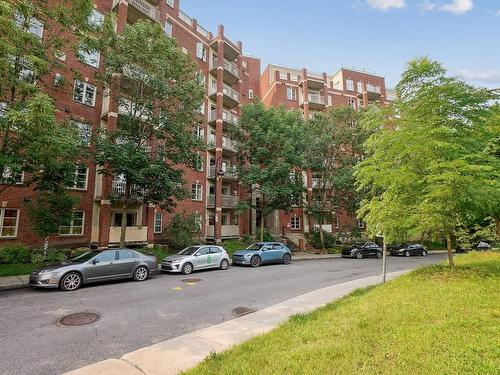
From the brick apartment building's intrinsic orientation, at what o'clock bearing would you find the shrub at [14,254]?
The shrub is roughly at 3 o'clock from the brick apartment building.

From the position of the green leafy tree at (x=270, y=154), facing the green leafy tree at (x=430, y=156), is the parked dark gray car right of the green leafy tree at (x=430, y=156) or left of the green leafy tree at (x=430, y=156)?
right

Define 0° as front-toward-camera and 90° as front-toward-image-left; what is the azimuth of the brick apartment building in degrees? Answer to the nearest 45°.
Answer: approximately 315°

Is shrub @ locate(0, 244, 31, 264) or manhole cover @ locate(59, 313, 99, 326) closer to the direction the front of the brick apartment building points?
the manhole cover

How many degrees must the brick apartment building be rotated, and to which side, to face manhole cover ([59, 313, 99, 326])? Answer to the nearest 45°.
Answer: approximately 45° to its right

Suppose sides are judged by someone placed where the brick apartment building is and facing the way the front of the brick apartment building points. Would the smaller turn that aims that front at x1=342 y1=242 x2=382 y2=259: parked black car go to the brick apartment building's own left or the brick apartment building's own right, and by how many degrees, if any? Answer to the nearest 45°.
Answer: approximately 45° to the brick apartment building's own left

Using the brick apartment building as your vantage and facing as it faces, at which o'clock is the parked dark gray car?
The parked dark gray car is roughly at 2 o'clock from the brick apartment building.

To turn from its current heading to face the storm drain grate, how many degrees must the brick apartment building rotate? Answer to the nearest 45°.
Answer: approximately 45° to its right
